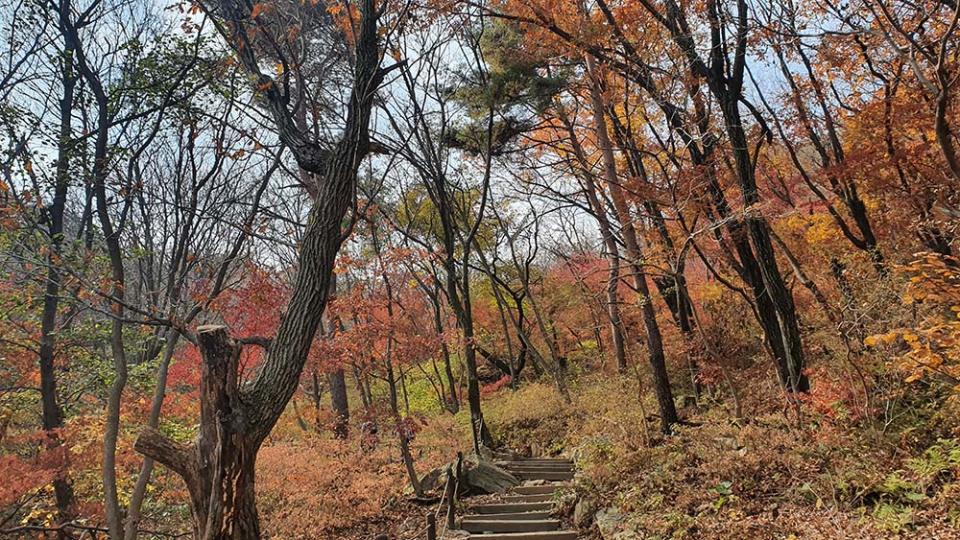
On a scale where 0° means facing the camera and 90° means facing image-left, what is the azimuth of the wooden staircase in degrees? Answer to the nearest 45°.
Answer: approximately 0°

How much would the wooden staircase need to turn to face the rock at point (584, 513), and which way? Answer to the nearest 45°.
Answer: approximately 45° to its left
